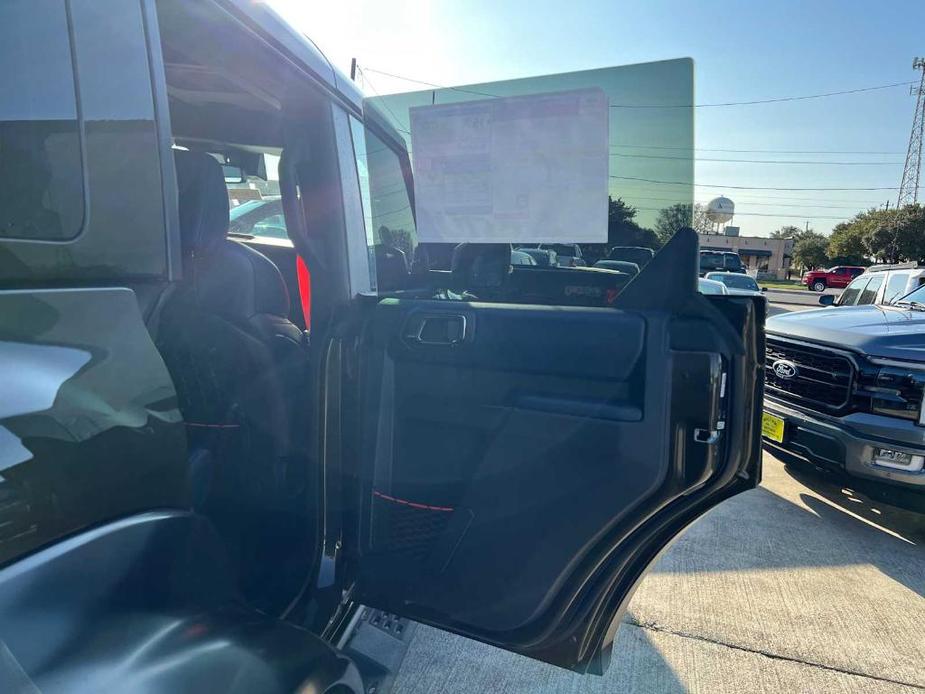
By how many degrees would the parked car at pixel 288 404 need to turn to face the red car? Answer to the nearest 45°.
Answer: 0° — it already faces it

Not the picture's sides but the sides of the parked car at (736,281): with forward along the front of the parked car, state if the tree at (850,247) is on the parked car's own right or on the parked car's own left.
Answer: on the parked car's own left

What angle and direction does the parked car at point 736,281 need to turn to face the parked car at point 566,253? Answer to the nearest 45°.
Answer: approximately 90° to its right

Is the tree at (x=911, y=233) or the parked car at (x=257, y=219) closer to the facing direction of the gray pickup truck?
the parked car

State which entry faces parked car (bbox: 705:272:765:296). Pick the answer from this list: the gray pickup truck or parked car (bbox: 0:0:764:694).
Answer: parked car (bbox: 0:0:764:694)

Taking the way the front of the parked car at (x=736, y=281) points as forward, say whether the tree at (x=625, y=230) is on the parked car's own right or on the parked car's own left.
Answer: on the parked car's own right

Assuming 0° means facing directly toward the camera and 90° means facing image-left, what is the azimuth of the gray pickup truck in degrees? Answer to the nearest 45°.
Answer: approximately 45°

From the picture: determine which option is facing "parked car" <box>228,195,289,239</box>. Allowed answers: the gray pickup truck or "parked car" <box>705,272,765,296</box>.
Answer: the gray pickup truck
